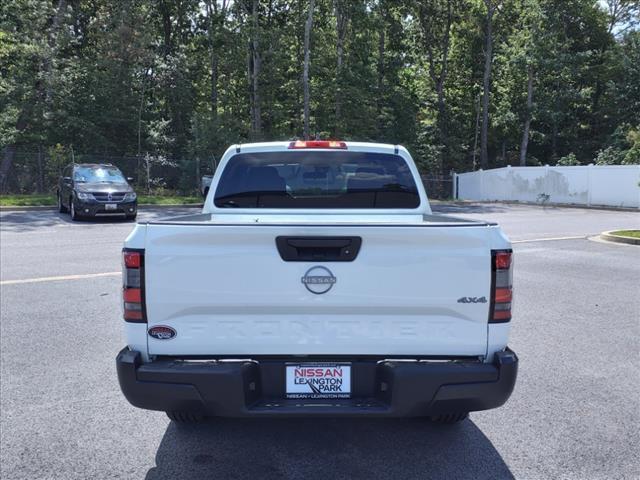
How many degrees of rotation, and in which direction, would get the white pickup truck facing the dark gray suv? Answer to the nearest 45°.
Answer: approximately 45° to its left

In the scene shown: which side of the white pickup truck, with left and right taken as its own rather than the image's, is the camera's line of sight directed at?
back

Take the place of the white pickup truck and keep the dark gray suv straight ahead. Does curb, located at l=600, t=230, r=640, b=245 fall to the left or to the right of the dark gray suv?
right

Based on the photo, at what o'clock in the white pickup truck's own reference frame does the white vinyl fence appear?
The white vinyl fence is roughly at 1 o'clock from the white pickup truck.

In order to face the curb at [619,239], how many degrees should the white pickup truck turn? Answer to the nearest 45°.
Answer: approximately 45° to its right

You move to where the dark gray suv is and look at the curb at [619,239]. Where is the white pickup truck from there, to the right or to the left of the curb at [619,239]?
right
